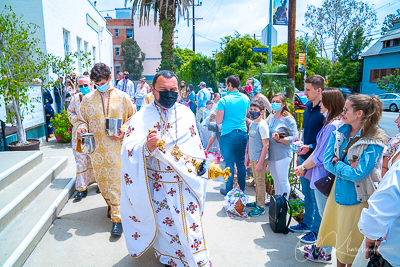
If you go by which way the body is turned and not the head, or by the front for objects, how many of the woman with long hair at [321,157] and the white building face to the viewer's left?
1

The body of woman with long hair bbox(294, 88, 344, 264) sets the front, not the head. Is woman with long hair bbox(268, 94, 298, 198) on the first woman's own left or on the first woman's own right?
on the first woman's own right

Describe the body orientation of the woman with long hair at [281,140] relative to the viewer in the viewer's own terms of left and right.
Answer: facing the viewer and to the left of the viewer

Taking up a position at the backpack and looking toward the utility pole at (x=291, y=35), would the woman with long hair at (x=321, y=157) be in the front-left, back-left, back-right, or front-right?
back-right

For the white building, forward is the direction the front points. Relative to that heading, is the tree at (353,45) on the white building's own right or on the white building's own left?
on the white building's own left

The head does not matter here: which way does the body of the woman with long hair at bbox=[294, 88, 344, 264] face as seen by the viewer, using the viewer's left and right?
facing to the left of the viewer

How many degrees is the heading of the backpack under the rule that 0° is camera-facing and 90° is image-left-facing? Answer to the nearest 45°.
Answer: approximately 45°

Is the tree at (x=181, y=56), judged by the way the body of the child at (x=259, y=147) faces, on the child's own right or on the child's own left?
on the child's own right

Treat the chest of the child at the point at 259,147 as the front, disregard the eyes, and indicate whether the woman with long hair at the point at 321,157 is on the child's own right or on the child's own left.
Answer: on the child's own left

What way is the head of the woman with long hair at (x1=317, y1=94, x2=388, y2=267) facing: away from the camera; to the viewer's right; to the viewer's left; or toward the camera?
to the viewer's left
